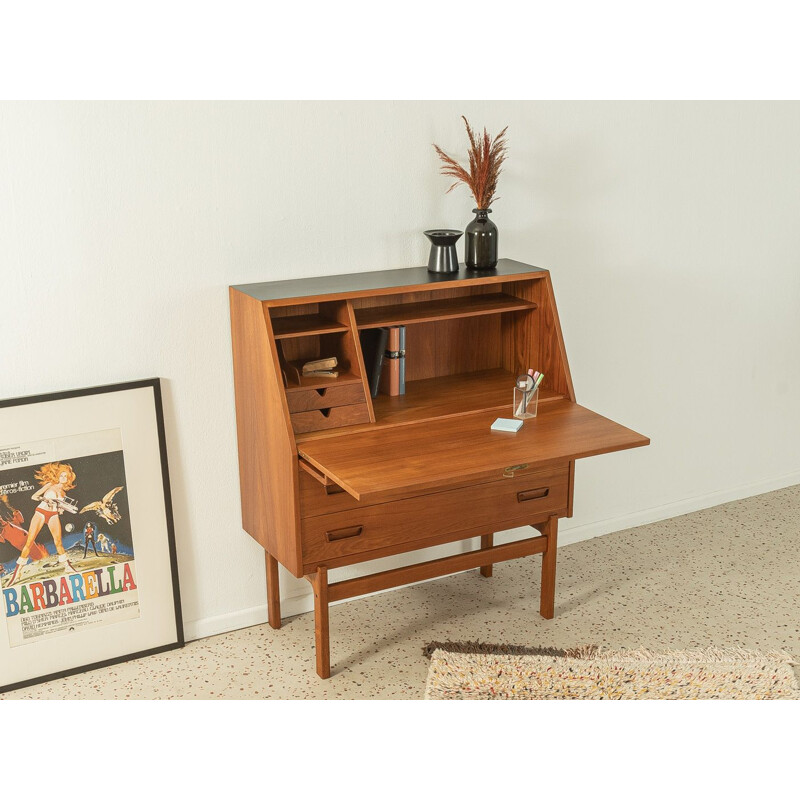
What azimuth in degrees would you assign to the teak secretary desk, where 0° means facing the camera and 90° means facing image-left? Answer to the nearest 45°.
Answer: approximately 315°
